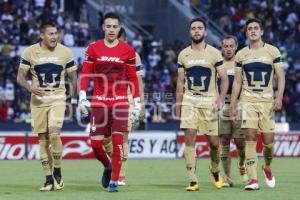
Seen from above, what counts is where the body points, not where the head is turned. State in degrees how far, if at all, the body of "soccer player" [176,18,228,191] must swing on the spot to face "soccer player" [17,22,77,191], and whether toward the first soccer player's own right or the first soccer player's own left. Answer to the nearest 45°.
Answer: approximately 90° to the first soccer player's own right

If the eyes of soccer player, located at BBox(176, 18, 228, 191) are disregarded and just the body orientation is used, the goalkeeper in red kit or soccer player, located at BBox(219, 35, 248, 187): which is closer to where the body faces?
the goalkeeper in red kit

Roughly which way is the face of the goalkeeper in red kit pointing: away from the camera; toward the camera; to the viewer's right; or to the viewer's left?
toward the camera

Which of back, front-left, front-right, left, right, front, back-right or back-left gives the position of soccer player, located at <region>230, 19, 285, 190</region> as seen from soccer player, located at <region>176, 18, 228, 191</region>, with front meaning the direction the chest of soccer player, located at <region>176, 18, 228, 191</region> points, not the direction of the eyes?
left

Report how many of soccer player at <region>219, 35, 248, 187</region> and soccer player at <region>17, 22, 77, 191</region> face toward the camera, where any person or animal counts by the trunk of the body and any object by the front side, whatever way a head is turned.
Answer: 2

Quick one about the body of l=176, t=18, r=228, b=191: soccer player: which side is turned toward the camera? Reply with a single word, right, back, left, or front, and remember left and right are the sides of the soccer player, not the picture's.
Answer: front

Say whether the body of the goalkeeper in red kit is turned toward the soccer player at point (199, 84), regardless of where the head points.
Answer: no

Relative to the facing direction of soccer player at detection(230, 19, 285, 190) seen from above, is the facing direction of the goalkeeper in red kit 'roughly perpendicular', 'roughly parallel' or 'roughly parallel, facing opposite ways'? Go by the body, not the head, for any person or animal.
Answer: roughly parallel

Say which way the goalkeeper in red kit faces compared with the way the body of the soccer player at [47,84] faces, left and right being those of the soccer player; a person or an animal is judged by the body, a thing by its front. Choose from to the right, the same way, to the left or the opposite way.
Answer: the same way

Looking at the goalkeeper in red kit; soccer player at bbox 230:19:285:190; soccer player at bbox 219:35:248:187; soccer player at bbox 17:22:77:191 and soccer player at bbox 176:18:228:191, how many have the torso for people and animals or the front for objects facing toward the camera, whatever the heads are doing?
5

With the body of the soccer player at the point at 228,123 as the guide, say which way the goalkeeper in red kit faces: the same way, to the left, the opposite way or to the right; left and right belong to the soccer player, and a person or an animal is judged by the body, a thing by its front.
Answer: the same way

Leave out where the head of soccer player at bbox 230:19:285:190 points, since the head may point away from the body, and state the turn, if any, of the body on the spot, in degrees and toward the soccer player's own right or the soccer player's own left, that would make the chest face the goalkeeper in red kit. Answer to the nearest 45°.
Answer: approximately 90° to the soccer player's own right

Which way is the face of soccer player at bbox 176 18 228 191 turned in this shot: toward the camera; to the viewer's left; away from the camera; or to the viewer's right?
toward the camera

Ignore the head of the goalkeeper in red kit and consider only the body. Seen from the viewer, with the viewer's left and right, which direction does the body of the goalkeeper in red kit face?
facing the viewer

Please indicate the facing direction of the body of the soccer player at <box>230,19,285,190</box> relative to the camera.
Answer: toward the camera
